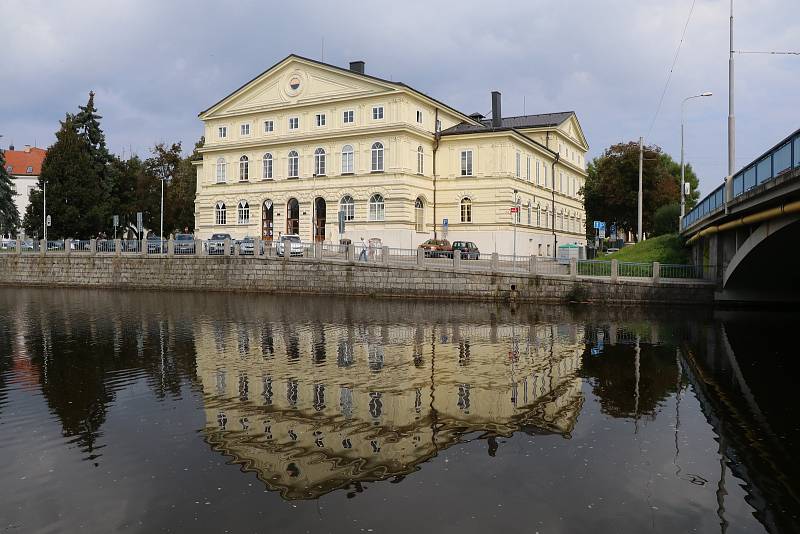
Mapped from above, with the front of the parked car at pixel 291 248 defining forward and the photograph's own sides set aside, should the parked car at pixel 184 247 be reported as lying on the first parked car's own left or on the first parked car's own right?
on the first parked car's own right

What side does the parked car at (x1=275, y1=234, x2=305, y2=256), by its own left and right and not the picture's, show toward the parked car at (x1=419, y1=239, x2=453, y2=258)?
left

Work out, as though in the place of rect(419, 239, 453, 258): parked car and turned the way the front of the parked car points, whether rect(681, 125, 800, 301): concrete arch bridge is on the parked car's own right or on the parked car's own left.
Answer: on the parked car's own left

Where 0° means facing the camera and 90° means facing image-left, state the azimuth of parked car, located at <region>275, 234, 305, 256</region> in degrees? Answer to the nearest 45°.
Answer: approximately 0°

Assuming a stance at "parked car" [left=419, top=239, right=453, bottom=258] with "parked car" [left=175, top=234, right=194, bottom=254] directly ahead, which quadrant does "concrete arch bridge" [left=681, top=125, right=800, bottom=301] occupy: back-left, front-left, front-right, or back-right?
back-left
